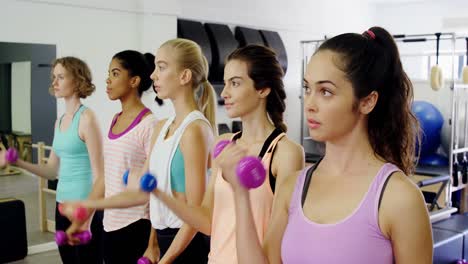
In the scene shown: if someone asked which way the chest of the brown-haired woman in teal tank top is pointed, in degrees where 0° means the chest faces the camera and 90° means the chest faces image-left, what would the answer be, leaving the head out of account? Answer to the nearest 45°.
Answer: approximately 45°

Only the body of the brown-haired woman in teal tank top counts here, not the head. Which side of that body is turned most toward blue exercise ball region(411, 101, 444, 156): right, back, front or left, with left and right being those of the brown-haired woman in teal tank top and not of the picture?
back

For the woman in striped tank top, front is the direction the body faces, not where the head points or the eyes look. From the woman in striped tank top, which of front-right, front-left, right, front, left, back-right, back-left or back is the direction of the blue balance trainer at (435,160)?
back

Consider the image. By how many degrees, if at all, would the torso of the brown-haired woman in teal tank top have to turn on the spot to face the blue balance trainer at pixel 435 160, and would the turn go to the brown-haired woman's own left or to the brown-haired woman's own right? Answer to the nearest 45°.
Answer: approximately 180°

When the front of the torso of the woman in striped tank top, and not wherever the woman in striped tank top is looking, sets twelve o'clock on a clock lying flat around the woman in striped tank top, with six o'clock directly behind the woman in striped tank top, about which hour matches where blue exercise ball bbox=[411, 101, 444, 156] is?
The blue exercise ball is roughly at 6 o'clock from the woman in striped tank top.
